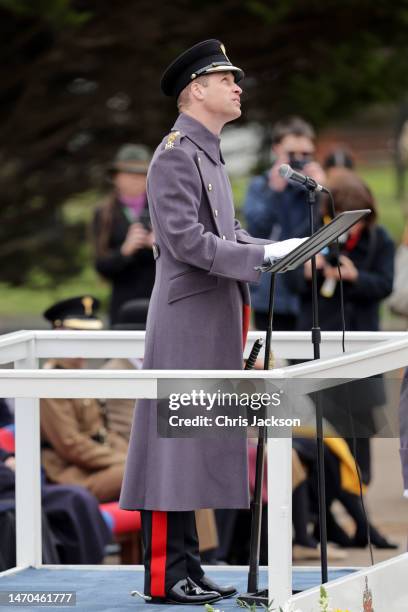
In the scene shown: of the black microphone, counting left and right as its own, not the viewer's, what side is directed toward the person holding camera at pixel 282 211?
right

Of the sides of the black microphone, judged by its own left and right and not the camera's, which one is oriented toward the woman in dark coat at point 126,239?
right

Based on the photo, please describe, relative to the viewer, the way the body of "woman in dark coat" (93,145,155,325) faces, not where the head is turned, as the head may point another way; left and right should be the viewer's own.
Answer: facing the viewer and to the right of the viewer

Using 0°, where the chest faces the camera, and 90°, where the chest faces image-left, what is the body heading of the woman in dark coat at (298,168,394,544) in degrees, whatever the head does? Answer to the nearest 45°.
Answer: approximately 45°

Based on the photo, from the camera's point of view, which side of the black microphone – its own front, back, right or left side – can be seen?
left

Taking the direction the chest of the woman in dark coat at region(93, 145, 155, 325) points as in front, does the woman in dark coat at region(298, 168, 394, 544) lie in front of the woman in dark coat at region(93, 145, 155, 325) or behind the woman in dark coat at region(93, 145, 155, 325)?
in front

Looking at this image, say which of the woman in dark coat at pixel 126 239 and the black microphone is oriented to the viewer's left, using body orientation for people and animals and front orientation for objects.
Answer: the black microphone

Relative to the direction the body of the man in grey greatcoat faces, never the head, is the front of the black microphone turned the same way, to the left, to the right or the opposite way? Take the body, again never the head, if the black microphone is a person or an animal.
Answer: the opposite way

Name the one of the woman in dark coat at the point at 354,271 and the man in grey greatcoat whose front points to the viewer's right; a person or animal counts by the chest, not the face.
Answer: the man in grey greatcoat

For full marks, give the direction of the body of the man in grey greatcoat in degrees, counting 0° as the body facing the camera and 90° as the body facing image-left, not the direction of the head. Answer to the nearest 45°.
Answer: approximately 270°

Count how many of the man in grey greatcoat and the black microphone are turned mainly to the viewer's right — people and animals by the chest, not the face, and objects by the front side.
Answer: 1
